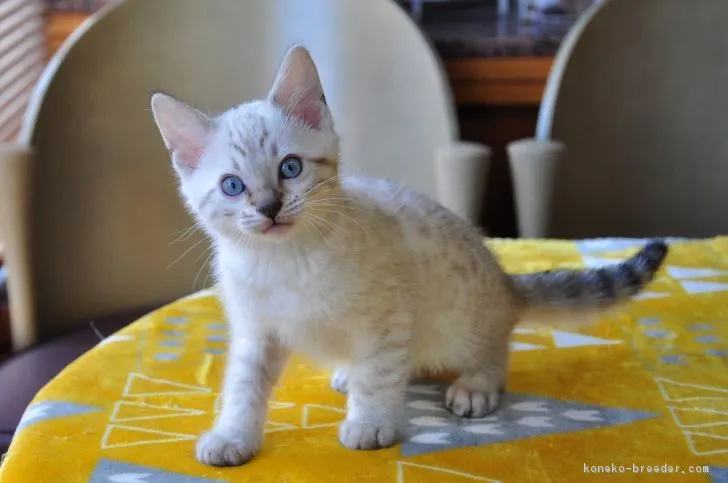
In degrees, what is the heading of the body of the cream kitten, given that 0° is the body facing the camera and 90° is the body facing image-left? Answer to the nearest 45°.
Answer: approximately 45°

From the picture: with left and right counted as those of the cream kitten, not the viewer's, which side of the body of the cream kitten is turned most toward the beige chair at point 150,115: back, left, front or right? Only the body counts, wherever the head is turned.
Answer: right

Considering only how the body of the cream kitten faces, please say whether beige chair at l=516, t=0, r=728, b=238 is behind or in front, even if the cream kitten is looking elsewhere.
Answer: behind

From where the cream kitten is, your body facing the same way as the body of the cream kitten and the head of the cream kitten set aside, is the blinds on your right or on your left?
on your right
